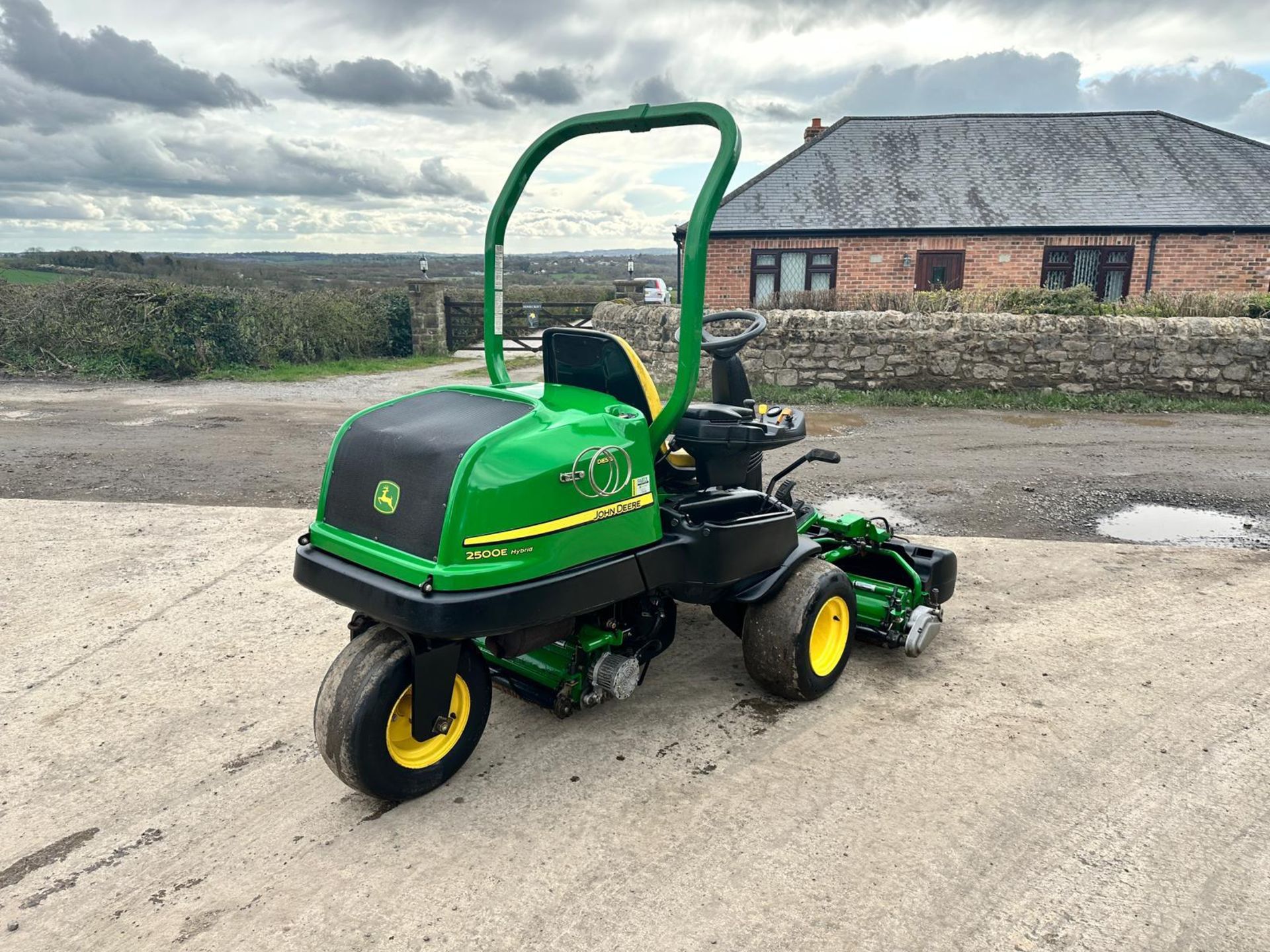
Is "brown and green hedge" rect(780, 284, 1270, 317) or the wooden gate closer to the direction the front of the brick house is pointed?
the brown and green hedge

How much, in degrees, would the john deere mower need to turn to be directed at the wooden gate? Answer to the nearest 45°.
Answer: approximately 45° to its left

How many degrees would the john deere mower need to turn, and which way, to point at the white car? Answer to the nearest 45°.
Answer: approximately 45° to its left

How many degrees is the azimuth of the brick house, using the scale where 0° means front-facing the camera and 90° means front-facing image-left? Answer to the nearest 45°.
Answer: approximately 0°

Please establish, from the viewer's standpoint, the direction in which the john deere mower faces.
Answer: facing away from the viewer and to the right of the viewer

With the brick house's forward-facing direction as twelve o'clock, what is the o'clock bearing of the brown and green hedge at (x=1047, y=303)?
The brown and green hedge is roughly at 12 o'clock from the brick house.

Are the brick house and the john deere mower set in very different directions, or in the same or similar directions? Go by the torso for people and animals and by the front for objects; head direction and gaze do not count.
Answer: very different directions

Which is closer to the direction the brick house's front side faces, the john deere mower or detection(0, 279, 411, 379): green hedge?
the john deere mower

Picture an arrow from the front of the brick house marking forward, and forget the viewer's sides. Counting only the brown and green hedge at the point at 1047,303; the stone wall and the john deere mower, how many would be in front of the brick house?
3

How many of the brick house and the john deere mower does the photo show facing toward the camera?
1
